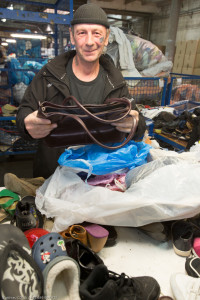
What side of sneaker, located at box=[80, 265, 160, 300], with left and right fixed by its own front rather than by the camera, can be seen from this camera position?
right

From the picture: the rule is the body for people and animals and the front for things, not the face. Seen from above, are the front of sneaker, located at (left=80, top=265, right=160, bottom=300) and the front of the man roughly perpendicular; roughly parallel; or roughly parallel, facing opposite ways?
roughly perpendicular

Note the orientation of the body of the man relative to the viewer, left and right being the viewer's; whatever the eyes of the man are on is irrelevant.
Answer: facing the viewer

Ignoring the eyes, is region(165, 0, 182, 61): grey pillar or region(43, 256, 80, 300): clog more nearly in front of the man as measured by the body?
the clog

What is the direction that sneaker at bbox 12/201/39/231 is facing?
toward the camera

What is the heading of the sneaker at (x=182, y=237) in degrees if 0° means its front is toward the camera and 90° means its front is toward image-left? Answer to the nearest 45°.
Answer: approximately 0°

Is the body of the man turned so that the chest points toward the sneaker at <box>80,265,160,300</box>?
yes
